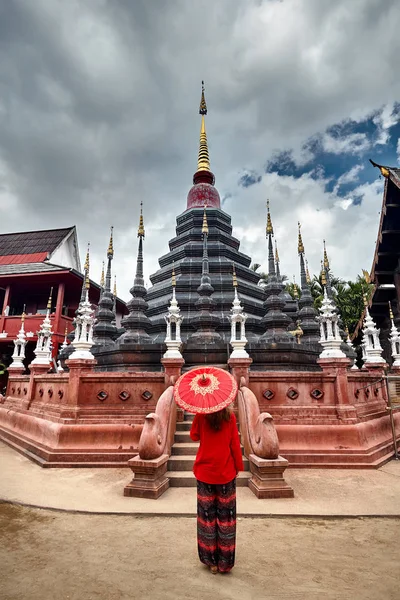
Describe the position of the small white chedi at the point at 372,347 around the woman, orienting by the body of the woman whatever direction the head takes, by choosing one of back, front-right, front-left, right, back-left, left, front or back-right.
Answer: front-right

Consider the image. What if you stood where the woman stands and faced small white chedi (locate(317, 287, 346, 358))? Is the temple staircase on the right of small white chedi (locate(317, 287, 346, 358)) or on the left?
left

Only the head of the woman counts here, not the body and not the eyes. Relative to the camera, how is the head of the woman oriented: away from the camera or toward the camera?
away from the camera

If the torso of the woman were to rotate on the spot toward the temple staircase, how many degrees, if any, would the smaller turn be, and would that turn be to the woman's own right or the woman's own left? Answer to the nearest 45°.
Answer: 0° — they already face it

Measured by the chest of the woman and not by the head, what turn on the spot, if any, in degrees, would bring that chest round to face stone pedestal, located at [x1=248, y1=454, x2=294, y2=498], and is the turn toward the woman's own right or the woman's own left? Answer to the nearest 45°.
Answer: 0° — they already face it

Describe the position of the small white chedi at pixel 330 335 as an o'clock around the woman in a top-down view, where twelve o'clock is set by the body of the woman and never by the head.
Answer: The small white chedi is roughly at 1 o'clock from the woman.

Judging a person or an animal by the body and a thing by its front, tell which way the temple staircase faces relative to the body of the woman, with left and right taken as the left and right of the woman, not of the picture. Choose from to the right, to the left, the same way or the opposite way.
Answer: the opposite way

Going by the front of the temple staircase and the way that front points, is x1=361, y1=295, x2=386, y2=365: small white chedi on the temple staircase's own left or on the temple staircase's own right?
on the temple staircase's own left

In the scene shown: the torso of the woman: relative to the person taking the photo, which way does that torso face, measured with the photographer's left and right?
facing away from the viewer

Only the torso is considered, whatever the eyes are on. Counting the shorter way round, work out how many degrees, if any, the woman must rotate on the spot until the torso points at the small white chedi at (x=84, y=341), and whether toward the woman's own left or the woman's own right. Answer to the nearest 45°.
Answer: approximately 45° to the woman's own left
